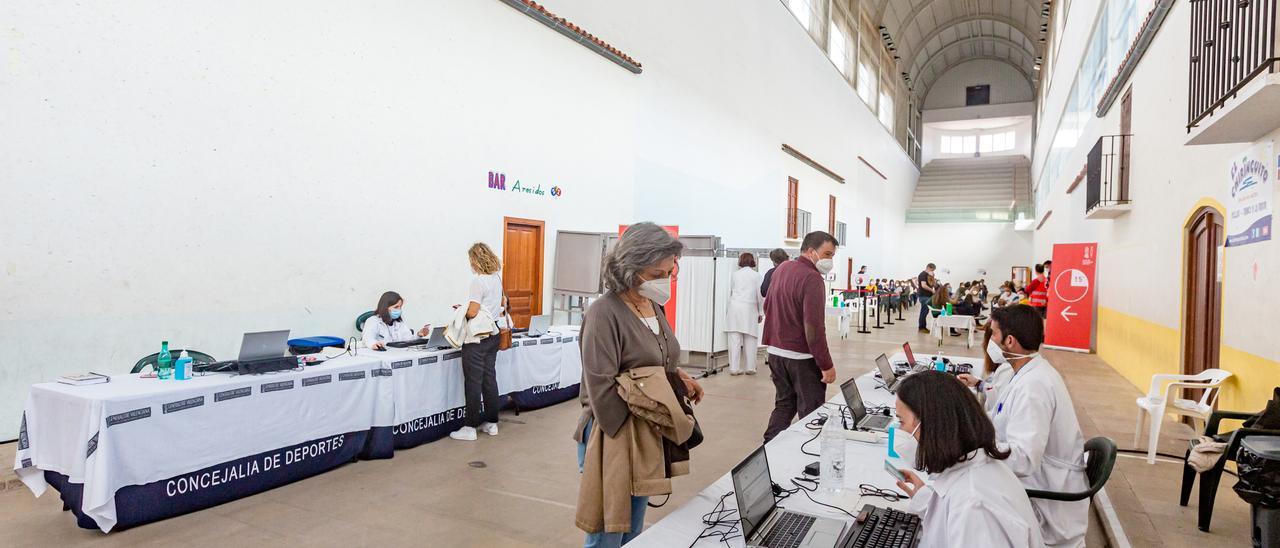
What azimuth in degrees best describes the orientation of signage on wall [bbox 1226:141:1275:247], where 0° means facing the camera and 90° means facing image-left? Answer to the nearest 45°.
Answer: approximately 45°

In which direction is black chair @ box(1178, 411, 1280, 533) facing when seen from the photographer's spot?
facing to the left of the viewer

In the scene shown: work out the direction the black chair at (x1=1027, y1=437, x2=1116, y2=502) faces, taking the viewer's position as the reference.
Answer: facing to the left of the viewer

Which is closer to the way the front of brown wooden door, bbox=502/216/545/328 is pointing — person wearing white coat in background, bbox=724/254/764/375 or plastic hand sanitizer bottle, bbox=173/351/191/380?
the person wearing white coat in background

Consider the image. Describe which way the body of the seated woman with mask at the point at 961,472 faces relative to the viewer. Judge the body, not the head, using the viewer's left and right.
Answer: facing to the left of the viewer

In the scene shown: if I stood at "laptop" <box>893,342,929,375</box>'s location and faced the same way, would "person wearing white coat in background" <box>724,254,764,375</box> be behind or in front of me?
behind

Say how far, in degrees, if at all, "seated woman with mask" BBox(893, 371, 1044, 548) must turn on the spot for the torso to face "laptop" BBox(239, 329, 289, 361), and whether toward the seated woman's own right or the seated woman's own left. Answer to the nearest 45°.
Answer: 0° — they already face it

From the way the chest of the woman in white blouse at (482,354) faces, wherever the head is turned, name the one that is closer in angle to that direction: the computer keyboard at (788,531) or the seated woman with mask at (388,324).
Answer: the seated woman with mask

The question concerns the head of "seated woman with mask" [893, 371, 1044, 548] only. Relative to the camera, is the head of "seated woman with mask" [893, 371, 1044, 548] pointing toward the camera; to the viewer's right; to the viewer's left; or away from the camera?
to the viewer's left

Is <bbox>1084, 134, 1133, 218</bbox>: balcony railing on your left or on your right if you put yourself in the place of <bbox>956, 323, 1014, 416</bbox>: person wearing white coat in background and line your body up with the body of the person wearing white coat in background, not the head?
on your right
